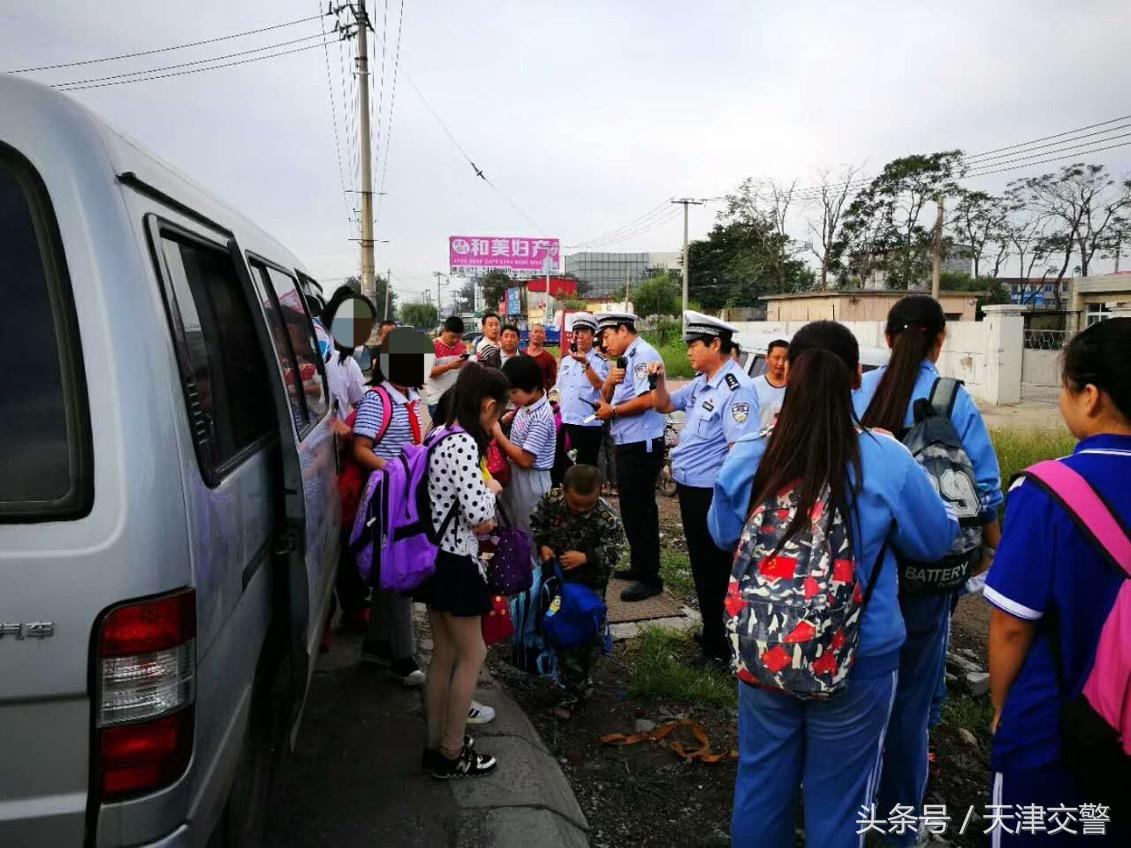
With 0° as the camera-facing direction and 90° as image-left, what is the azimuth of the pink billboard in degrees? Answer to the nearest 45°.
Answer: approximately 0°

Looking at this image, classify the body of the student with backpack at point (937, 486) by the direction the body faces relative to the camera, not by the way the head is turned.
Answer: away from the camera

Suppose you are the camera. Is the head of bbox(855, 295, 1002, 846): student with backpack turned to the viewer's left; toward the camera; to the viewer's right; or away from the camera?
away from the camera

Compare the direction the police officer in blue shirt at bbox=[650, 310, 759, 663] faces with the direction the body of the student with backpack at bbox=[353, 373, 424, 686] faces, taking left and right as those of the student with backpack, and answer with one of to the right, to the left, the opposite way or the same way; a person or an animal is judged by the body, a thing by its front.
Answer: to the right

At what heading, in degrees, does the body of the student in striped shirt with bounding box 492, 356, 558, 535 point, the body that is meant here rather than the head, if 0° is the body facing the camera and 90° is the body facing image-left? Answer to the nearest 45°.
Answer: approximately 90°

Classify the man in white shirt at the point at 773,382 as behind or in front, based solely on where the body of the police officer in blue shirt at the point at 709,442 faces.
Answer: behind

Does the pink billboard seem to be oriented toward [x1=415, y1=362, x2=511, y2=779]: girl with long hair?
yes

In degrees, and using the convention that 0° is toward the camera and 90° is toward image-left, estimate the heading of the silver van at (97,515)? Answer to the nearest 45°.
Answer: approximately 225°

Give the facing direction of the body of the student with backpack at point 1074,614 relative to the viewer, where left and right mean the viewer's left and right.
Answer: facing away from the viewer and to the left of the viewer

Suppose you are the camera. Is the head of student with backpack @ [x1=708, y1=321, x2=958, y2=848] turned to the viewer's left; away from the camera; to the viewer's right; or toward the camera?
away from the camera
